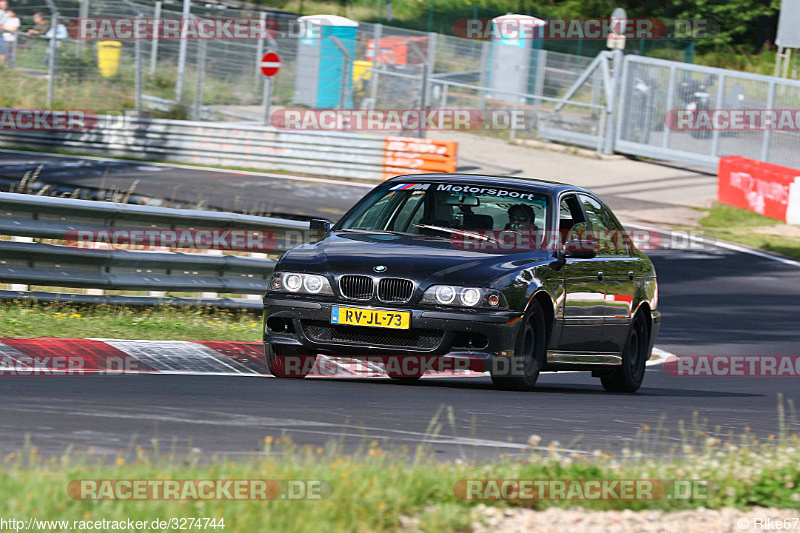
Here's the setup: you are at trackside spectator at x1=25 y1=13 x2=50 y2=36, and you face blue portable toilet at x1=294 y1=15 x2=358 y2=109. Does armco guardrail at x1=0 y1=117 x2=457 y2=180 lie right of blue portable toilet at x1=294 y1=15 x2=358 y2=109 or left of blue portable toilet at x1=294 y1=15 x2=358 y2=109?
right

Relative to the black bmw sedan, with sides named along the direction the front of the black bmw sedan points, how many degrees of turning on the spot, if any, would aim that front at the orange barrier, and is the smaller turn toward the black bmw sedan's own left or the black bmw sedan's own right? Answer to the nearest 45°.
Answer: approximately 135° to the black bmw sedan's own right

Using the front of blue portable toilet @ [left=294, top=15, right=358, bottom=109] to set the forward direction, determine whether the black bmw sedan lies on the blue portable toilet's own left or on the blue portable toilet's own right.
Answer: on the blue portable toilet's own left

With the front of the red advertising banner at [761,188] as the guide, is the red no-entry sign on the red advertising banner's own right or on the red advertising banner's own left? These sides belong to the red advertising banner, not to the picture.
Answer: on the red advertising banner's own right

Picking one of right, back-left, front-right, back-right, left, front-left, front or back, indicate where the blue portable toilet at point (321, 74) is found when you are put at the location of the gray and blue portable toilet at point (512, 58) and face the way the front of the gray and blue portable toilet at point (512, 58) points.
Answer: front-right

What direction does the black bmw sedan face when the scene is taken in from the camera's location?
facing the viewer and to the left of the viewer

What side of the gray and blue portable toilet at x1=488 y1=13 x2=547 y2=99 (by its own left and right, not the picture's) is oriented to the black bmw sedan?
front

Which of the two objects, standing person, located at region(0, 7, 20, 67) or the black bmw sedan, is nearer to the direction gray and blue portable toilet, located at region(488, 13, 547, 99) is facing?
the black bmw sedan

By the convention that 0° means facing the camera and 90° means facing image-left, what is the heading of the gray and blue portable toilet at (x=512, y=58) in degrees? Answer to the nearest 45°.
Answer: approximately 0°

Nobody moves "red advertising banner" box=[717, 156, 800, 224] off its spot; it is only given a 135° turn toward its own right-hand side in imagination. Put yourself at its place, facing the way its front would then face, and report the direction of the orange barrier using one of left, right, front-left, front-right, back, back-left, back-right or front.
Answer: left

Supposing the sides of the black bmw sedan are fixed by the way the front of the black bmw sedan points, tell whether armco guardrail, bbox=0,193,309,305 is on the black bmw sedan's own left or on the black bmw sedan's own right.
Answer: on the black bmw sedan's own right

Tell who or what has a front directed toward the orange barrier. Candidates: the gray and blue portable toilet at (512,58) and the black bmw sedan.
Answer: the gray and blue portable toilet

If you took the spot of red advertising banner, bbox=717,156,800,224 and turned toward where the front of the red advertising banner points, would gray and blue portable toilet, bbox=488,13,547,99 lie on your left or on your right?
on your right

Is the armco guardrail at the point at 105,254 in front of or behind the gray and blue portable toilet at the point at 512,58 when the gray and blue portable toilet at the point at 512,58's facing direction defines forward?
in front
